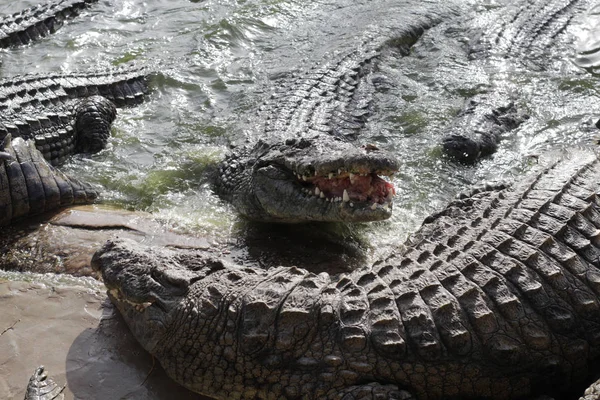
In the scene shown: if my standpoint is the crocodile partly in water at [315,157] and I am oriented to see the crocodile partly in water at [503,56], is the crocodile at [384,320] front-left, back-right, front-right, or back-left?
back-right

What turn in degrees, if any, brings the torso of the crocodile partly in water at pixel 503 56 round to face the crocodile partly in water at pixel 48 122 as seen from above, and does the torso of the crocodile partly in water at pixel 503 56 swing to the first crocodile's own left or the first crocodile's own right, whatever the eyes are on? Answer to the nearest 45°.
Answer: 0° — it already faces it

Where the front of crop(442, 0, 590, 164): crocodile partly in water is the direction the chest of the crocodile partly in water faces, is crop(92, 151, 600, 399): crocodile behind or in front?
in front

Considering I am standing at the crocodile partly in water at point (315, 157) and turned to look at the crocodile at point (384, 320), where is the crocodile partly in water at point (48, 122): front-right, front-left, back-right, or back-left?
back-right
